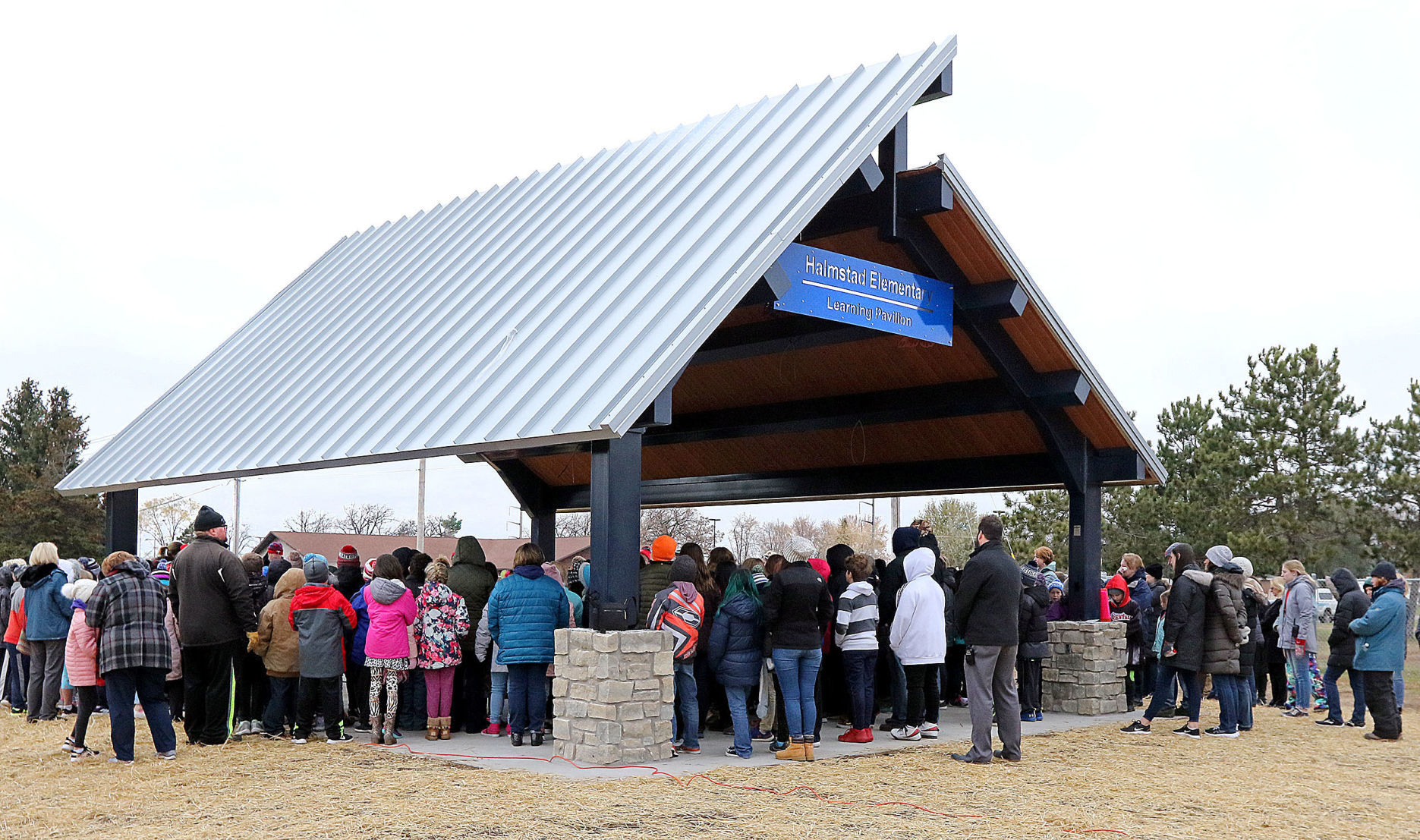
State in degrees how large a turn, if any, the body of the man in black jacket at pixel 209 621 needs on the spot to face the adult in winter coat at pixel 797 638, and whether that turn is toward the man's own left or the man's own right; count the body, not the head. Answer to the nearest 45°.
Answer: approximately 90° to the man's own right

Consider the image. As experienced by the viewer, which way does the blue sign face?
facing the viewer and to the right of the viewer

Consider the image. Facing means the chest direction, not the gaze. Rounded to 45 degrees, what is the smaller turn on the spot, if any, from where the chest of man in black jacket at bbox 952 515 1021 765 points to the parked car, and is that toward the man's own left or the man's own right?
approximately 45° to the man's own right

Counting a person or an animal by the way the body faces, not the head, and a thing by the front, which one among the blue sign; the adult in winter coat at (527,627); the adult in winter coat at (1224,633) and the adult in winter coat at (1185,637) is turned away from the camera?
the adult in winter coat at (527,627)

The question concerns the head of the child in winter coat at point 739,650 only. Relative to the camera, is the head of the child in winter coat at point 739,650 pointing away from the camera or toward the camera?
away from the camera

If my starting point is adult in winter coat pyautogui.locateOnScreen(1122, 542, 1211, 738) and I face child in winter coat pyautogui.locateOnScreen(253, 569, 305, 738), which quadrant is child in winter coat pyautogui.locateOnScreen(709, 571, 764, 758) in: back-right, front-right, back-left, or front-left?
front-left

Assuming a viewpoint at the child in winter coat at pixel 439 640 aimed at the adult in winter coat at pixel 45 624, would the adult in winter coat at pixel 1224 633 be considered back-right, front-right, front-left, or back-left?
back-right

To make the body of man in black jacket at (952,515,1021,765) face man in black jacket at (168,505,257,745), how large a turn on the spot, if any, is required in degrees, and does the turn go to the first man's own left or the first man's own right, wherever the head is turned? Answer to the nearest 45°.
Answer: approximately 45° to the first man's own left

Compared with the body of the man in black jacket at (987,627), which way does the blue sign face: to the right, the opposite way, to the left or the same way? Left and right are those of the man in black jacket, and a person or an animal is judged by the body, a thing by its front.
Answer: the opposite way

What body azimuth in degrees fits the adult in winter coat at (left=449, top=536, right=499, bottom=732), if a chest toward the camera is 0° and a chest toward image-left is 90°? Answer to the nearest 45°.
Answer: approximately 180°

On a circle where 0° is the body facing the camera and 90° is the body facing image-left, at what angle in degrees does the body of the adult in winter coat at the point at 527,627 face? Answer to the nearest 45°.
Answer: approximately 180°

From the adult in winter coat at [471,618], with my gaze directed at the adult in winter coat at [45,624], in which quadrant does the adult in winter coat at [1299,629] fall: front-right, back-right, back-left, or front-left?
back-right

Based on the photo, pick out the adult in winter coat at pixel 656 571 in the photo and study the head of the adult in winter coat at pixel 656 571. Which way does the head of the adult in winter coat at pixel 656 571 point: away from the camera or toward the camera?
away from the camera

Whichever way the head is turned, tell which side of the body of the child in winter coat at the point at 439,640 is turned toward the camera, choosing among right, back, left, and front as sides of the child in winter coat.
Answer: back

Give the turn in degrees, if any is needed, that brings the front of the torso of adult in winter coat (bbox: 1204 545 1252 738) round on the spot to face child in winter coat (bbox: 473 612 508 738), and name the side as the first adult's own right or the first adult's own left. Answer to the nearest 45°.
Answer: approximately 45° to the first adult's own left

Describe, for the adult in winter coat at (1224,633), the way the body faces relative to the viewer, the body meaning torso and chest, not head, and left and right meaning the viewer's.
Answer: facing to the left of the viewer

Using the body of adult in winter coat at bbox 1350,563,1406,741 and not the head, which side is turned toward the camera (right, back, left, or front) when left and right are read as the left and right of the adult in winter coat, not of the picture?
left

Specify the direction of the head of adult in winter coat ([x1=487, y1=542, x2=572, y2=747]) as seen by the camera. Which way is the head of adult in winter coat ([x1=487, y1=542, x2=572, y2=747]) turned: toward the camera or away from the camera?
away from the camera

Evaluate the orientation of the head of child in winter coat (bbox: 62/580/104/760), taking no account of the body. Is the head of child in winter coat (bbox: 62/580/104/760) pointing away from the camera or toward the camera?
away from the camera

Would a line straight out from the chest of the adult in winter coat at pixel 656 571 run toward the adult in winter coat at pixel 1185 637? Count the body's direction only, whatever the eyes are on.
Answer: no

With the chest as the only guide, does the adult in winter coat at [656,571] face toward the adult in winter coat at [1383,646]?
no

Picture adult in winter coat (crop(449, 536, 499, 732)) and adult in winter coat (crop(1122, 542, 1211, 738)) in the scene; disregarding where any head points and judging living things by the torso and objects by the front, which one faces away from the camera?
adult in winter coat (crop(449, 536, 499, 732))

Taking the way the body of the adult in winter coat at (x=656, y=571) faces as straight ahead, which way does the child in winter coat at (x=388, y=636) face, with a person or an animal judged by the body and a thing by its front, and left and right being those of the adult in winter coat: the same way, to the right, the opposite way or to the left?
the same way

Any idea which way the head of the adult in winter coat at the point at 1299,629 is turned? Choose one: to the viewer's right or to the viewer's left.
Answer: to the viewer's left
